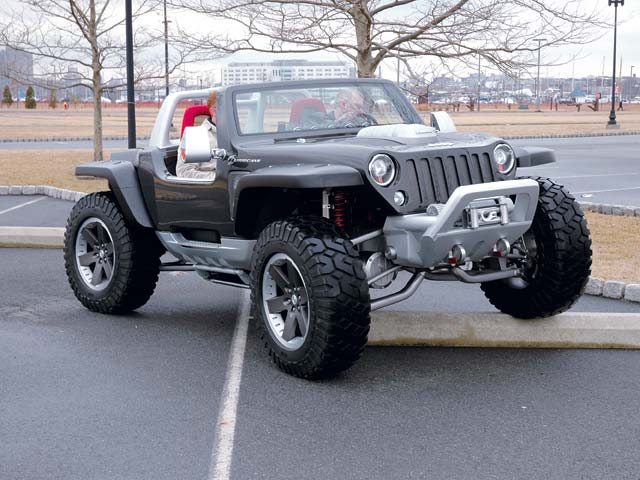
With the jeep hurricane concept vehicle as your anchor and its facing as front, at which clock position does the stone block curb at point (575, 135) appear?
The stone block curb is roughly at 8 o'clock from the jeep hurricane concept vehicle.

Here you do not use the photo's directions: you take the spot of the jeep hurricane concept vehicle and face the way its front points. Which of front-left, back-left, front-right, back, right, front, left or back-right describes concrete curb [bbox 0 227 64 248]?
back

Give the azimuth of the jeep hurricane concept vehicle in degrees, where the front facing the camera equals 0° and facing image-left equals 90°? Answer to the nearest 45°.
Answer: approximately 315°

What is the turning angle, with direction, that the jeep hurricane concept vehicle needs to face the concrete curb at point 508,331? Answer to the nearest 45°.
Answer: approximately 45° to its left

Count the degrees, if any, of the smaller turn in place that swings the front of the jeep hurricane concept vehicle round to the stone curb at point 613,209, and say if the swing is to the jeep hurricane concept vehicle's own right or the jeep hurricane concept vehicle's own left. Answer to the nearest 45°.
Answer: approximately 90° to the jeep hurricane concept vehicle's own left

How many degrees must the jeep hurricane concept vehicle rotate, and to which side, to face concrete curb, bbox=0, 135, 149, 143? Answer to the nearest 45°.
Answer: approximately 135° to its left

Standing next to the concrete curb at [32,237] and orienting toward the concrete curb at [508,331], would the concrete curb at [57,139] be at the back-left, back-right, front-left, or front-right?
back-left

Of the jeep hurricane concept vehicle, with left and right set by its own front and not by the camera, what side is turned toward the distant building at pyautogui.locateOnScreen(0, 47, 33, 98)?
back

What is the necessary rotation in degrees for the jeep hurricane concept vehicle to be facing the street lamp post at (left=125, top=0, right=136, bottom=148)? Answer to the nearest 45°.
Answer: approximately 135° to its left
